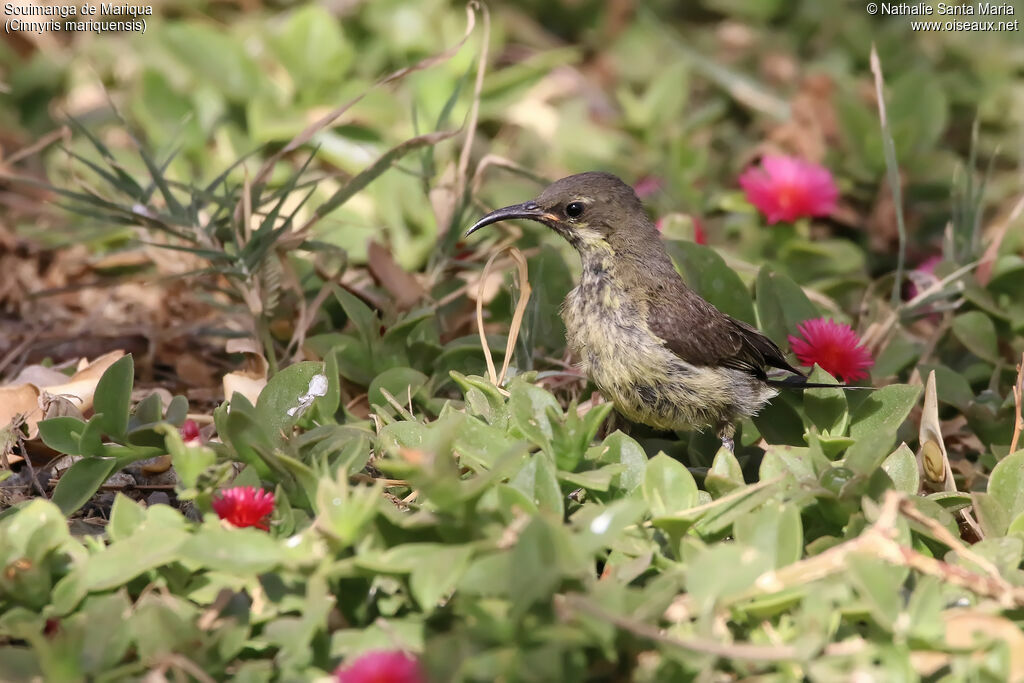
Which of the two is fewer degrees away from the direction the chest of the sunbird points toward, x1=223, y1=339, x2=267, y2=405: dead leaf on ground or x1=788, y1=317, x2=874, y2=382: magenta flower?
the dead leaf on ground

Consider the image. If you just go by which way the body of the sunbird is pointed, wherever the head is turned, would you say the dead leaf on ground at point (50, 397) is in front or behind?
in front

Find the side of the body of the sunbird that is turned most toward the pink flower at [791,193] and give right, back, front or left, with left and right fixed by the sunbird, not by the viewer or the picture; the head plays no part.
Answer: right

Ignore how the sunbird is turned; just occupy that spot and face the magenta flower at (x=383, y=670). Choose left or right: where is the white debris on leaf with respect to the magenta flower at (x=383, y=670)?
right

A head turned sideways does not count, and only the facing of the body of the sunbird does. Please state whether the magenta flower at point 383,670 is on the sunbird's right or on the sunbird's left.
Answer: on the sunbird's left

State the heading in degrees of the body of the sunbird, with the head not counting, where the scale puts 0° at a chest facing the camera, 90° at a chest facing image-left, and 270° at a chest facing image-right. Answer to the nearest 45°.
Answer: approximately 90°

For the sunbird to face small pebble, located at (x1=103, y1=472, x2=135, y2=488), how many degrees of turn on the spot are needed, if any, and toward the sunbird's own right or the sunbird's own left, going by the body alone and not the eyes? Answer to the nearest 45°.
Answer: approximately 45° to the sunbird's own left

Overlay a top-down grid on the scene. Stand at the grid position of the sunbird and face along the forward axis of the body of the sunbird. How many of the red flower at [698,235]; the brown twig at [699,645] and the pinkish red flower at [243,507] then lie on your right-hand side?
1

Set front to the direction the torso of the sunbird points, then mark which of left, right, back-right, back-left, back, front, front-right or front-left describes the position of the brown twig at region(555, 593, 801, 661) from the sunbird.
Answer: left

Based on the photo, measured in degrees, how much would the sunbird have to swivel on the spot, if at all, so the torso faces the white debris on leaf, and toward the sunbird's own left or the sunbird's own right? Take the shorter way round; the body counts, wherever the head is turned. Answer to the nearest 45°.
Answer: approximately 45° to the sunbird's own left

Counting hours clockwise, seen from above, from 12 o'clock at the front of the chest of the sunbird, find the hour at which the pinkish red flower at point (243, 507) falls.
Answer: The pinkish red flower is roughly at 10 o'clock from the sunbird.

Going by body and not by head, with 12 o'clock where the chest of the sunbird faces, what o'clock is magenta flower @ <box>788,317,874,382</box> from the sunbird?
The magenta flower is roughly at 6 o'clock from the sunbird.
